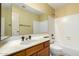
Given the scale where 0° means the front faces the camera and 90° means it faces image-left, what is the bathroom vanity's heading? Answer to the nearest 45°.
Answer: approximately 315°
